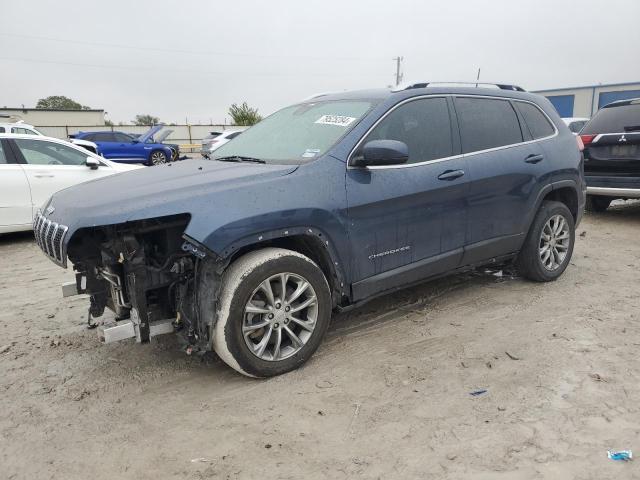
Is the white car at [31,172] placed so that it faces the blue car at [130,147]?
no

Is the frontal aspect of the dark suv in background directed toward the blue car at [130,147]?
no

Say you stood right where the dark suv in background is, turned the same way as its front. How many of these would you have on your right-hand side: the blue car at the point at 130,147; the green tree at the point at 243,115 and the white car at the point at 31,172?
0

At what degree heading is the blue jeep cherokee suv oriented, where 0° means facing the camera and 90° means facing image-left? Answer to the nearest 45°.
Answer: approximately 45°

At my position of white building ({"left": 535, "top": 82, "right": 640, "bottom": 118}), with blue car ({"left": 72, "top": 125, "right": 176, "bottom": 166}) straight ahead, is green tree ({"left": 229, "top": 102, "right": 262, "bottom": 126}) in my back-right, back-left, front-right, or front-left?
front-right

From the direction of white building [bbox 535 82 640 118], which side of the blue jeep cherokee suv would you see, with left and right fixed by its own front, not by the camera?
back

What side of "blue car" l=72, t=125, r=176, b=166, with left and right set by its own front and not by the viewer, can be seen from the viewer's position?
right

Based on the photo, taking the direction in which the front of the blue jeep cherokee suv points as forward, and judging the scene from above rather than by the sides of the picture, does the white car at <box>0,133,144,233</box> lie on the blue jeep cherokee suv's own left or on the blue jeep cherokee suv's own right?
on the blue jeep cherokee suv's own right

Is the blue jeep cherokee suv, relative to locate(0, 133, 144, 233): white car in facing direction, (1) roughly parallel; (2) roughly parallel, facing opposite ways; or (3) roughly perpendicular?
roughly parallel, facing opposite ways

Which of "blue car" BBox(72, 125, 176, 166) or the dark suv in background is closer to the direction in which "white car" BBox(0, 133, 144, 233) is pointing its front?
the dark suv in background

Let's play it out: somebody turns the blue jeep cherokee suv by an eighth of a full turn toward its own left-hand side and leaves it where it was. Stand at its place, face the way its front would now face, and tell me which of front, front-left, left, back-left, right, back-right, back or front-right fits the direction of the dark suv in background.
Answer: back-left

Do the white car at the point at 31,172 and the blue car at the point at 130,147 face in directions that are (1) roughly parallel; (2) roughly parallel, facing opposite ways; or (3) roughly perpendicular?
roughly parallel

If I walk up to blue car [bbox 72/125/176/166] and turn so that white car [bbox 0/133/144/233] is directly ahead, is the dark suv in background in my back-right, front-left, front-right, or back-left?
front-left

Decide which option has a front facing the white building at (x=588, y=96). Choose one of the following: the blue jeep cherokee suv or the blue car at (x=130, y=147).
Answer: the blue car

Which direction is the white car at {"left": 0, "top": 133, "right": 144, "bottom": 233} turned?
to the viewer's right

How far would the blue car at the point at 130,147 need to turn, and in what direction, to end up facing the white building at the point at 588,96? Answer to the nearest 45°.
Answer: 0° — it already faces it

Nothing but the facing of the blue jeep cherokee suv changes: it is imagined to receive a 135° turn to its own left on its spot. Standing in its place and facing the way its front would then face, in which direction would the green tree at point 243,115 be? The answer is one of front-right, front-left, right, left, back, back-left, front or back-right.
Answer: left

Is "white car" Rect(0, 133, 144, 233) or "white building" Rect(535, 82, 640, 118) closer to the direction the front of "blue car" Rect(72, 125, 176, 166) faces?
the white building

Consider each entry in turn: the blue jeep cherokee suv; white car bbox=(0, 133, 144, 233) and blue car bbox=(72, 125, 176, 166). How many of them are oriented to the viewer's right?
2

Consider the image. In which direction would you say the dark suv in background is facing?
away from the camera

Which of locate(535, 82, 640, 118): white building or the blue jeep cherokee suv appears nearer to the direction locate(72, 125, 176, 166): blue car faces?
the white building
